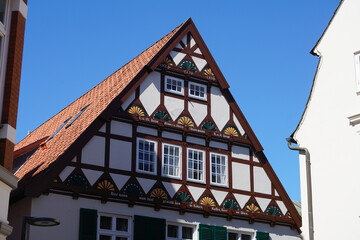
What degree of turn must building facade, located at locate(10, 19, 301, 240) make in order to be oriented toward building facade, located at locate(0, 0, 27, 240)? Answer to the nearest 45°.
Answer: approximately 45° to its right

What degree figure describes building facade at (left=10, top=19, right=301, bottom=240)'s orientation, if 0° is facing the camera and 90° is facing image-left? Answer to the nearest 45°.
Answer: approximately 315°
